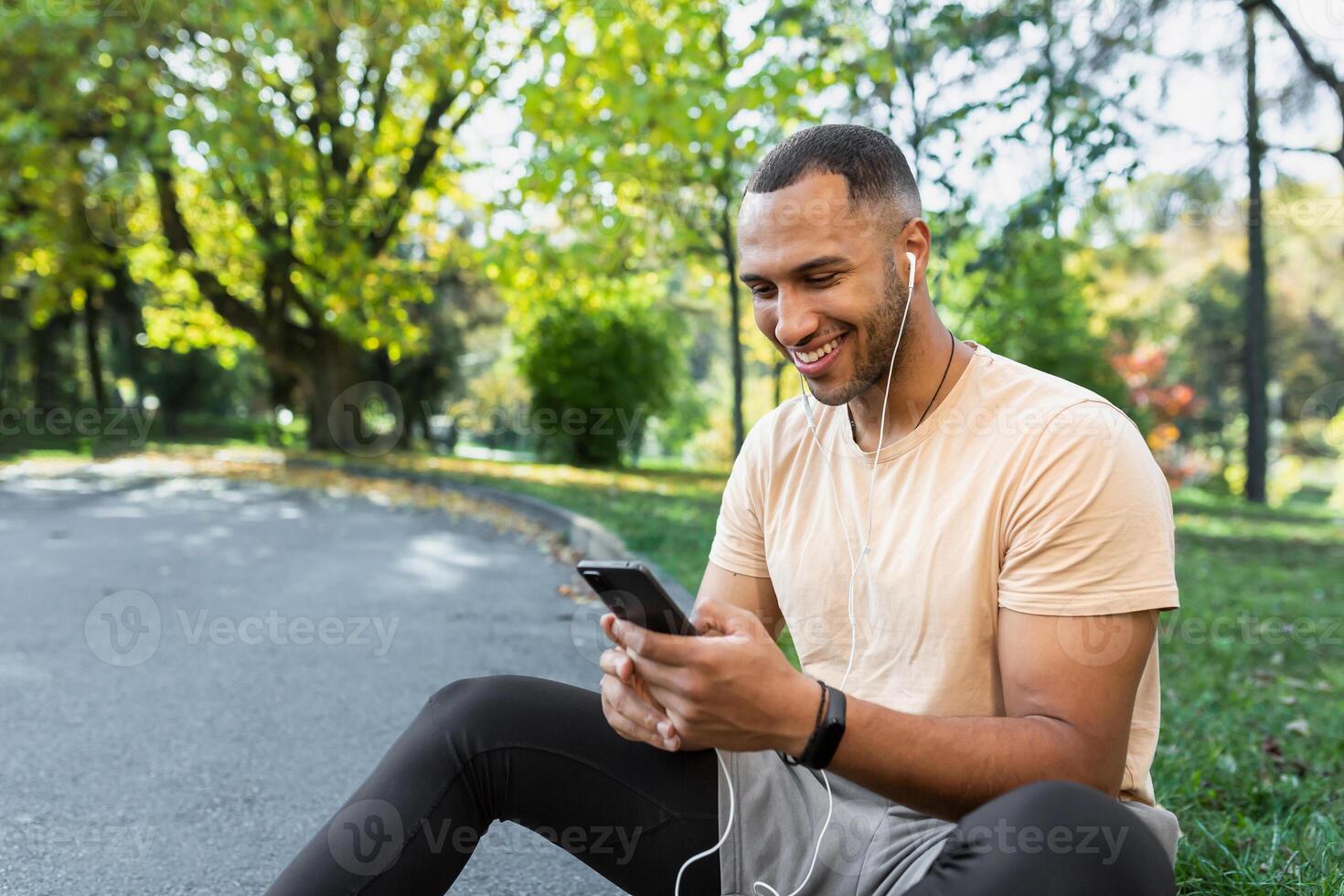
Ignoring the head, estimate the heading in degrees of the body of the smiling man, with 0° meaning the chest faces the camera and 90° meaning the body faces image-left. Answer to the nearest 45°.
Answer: approximately 45°

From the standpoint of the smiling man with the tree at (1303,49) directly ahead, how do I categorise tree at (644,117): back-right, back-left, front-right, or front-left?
front-left

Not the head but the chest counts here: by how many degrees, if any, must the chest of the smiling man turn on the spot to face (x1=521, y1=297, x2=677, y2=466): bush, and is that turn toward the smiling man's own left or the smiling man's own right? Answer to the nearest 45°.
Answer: approximately 135° to the smiling man's own right

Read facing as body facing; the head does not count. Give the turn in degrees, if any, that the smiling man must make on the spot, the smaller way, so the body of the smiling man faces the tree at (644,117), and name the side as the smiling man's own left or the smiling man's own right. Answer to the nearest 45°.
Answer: approximately 135° to the smiling man's own right

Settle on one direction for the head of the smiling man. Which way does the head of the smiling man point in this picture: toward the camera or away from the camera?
toward the camera

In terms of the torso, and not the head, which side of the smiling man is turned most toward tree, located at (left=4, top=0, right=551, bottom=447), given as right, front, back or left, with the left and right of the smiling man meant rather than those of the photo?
right
